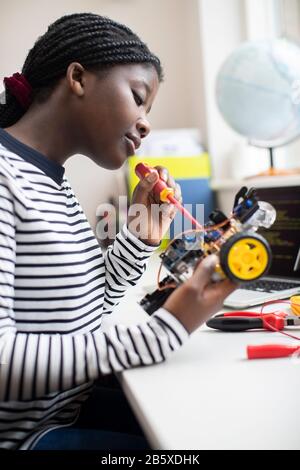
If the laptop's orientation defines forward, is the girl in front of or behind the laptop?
in front

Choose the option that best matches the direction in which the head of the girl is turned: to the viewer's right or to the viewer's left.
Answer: to the viewer's right

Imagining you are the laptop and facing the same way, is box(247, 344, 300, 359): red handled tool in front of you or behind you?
in front

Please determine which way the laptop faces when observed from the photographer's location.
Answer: facing the viewer and to the left of the viewer
